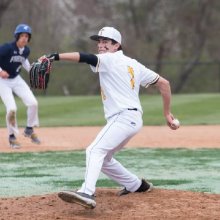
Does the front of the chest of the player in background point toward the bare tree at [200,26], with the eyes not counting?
no

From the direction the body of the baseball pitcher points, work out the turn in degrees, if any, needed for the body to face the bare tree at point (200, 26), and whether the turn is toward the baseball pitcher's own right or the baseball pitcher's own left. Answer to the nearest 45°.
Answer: approximately 90° to the baseball pitcher's own right

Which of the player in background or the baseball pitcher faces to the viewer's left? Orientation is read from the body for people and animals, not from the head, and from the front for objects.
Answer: the baseball pitcher

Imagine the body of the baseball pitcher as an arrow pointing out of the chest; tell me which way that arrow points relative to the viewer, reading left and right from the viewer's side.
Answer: facing to the left of the viewer

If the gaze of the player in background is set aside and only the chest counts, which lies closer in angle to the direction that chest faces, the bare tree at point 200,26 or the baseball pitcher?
the baseball pitcher

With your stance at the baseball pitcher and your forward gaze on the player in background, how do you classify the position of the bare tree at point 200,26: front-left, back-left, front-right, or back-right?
front-right

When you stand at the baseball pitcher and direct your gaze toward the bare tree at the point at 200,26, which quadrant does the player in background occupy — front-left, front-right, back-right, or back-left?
front-left

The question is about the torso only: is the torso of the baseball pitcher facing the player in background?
no
